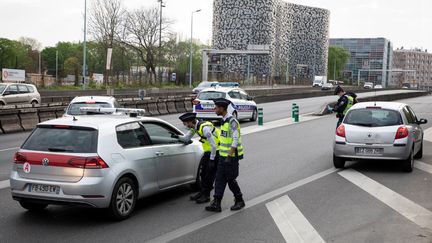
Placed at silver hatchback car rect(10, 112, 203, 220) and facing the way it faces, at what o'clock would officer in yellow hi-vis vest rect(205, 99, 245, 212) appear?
The officer in yellow hi-vis vest is roughly at 1 o'clock from the silver hatchback car.

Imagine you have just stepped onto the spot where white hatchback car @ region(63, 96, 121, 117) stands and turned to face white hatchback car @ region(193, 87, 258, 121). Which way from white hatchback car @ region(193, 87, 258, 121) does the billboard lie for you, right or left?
left

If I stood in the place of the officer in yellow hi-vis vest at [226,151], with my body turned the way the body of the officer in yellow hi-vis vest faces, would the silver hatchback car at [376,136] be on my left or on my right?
on my right

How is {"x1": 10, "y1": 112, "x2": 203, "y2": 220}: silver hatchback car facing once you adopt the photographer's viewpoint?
facing away from the viewer and to the right of the viewer

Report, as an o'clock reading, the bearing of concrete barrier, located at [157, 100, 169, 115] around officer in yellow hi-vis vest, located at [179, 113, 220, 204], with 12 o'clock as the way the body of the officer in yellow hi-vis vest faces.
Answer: The concrete barrier is roughly at 3 o'clock from the officer in yellow hi-vis vest.

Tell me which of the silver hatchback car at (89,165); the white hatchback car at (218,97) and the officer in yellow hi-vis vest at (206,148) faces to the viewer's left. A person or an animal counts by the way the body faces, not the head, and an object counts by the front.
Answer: the officer in yellow hi-vis vest

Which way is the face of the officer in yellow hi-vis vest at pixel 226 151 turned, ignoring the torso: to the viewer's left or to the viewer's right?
to the viewer's left

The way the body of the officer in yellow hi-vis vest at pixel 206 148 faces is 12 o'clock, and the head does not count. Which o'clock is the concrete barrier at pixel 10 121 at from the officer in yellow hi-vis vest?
The concrete barrier is roughly at 2 o'clock from the officer in yellow hi-vis vest.

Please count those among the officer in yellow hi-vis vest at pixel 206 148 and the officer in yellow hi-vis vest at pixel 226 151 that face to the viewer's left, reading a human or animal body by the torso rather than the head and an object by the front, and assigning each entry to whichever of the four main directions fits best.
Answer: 2

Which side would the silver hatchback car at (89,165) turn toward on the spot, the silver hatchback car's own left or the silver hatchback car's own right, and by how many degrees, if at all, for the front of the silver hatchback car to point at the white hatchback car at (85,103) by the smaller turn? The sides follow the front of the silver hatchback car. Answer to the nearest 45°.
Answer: approximately 45° to the silver hatchback car's own left

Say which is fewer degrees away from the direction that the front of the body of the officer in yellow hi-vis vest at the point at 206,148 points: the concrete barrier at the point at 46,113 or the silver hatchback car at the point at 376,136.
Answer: the concrete barrier

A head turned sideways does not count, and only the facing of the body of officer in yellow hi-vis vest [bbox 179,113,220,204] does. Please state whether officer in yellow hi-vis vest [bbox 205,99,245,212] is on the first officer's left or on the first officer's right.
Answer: on the first officer's left

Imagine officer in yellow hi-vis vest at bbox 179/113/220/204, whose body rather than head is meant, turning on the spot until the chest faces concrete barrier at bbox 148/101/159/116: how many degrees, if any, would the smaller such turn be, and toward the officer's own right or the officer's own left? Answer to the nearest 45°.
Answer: approximately 90° to the officer's own right

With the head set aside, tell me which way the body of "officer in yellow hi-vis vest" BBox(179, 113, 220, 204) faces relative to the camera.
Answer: to the viewer's left
